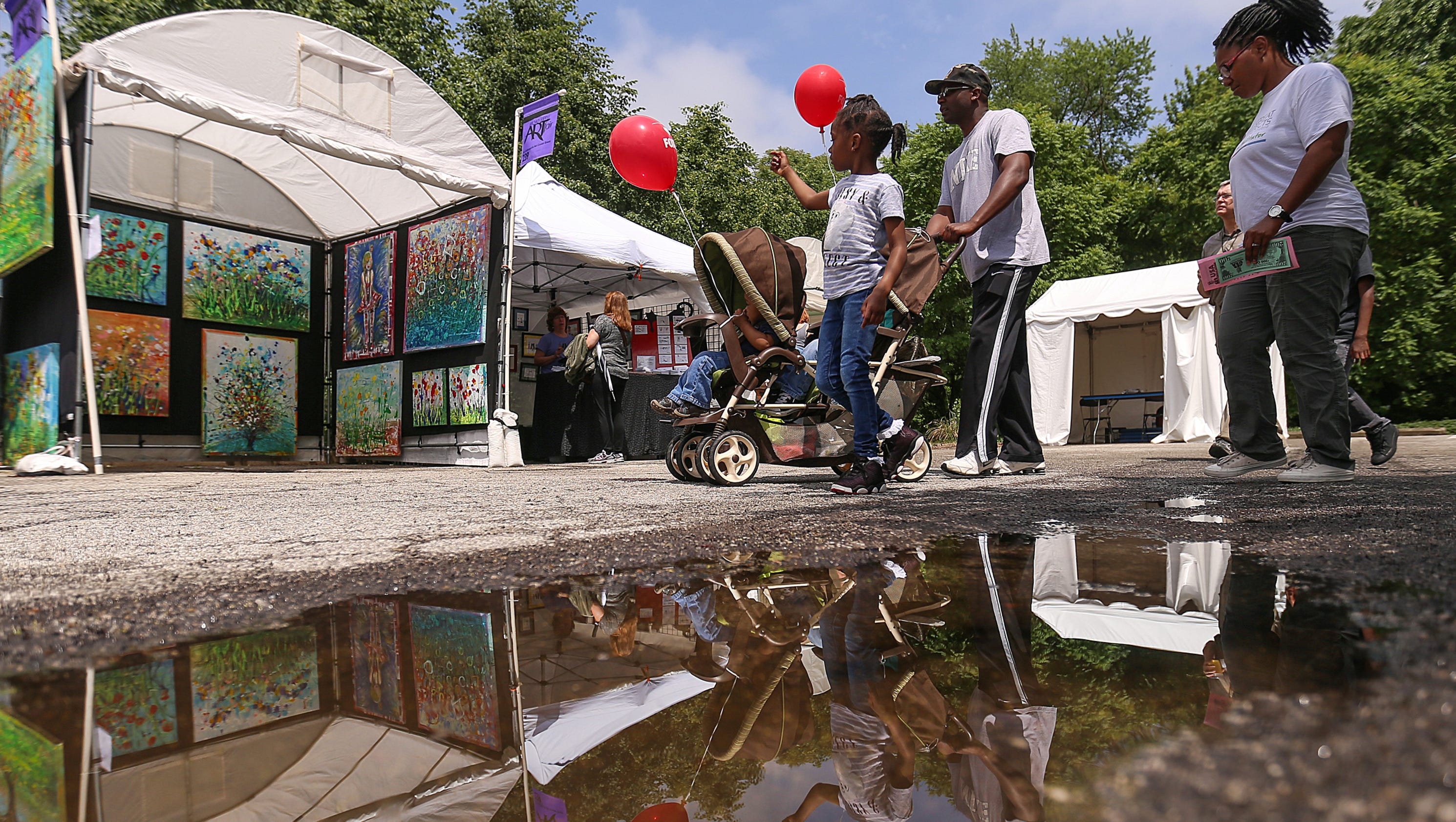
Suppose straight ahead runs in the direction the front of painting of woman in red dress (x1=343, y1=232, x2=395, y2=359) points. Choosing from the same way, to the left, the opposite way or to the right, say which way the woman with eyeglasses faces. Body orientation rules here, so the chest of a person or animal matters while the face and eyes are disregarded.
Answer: to the right

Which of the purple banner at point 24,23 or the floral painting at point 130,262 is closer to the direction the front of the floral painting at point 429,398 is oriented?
the purple banner

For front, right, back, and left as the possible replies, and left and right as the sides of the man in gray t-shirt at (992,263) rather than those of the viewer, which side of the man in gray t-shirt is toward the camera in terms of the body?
left

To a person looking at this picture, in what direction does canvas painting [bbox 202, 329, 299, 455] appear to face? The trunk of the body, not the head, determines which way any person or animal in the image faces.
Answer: facing the viewer and to the right of the viewer

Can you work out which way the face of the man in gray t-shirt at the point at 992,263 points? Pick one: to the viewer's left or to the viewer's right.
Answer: to the viewer's left

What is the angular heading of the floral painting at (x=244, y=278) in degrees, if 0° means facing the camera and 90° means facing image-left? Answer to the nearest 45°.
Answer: approximately 315°

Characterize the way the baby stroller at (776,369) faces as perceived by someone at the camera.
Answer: facing to the left of the viewer

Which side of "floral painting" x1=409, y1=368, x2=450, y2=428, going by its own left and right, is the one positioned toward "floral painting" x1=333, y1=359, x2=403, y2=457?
right

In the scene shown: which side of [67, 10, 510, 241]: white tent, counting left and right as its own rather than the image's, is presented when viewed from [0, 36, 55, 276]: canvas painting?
right

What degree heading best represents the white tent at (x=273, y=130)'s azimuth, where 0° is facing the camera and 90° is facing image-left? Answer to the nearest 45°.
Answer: approximately 315°

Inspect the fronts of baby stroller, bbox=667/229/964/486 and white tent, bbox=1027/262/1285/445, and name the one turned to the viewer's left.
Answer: the baby stroller

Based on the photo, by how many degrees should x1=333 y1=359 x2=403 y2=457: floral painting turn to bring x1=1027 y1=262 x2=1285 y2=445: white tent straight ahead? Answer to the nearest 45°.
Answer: approximately 135° to its left

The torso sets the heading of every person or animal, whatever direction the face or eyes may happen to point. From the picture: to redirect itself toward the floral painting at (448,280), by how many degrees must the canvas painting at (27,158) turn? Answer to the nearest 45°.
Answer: approximately 135° to its left

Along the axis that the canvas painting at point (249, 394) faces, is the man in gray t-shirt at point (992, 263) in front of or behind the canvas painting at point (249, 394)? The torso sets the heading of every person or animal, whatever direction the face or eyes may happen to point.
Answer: in front
